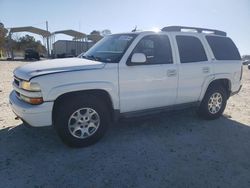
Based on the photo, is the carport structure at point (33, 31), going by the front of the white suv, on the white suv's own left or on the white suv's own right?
on the white suv's own right

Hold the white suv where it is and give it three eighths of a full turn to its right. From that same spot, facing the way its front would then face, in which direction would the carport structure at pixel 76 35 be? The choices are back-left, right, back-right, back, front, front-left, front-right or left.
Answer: front
